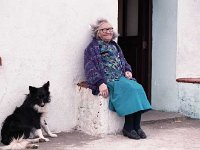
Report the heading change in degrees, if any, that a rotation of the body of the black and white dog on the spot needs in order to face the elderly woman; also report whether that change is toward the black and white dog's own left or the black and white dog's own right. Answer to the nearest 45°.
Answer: approximately 45° to the black and white dog's own left

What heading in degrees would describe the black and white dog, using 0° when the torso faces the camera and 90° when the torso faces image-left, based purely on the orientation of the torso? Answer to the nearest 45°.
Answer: approximately 315°

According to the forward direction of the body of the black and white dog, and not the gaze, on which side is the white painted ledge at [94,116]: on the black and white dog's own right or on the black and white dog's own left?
on the black and white dog's own left

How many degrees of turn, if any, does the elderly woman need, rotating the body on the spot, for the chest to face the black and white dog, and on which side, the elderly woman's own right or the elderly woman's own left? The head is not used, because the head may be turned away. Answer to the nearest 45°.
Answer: approximately 90° to the elderly woman's own right

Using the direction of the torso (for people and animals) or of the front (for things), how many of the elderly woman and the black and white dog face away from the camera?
0
